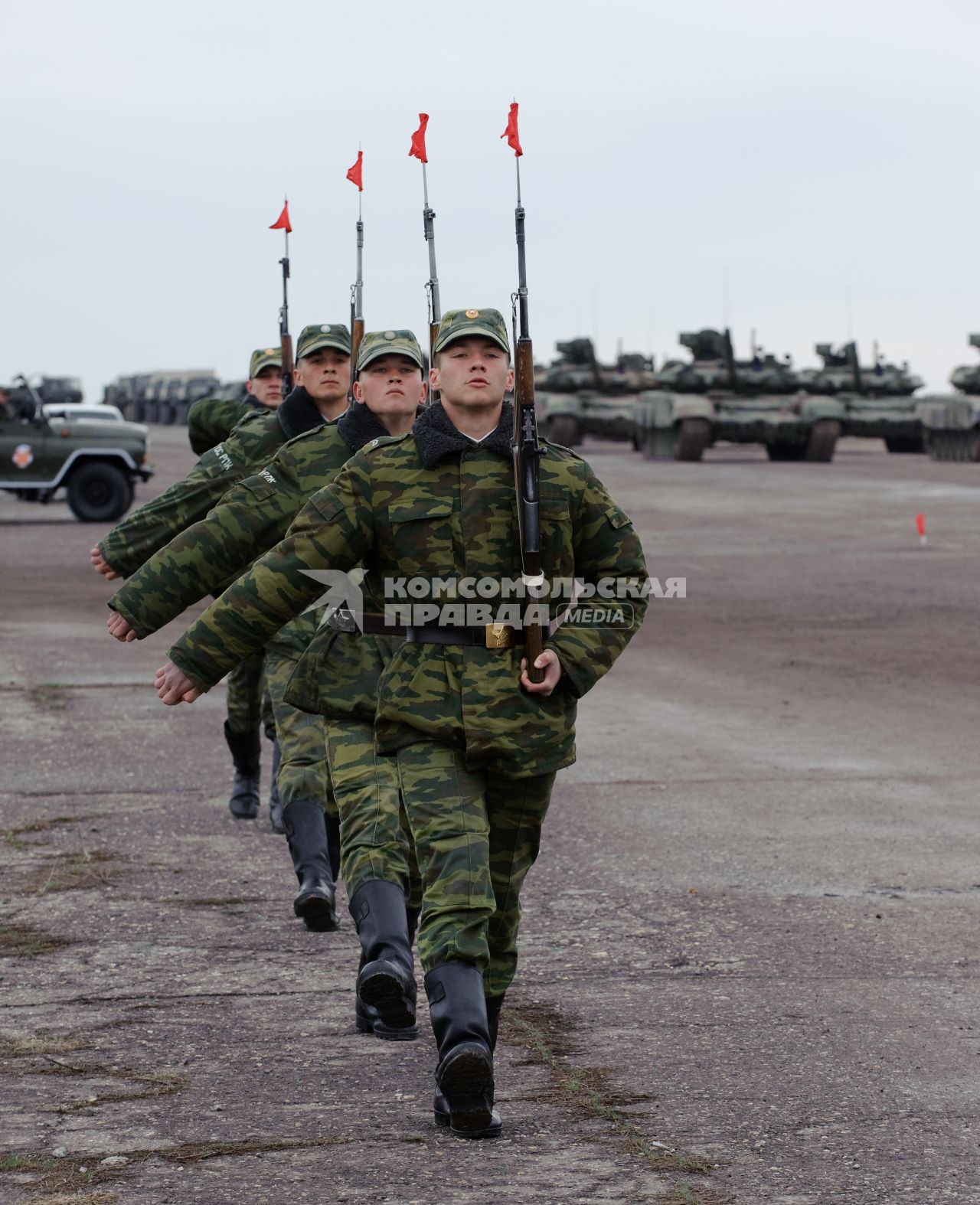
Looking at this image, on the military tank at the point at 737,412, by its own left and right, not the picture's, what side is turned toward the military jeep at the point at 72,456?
front

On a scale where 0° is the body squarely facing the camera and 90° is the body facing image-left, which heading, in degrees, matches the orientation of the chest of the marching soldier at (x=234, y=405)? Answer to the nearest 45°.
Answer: approximately 0°

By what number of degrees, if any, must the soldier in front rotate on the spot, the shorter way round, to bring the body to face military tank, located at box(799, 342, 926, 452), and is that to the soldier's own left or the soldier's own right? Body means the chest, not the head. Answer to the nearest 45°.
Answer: approximately 180°

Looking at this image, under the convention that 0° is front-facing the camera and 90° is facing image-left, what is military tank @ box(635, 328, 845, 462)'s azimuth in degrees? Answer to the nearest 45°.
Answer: approximately 315°

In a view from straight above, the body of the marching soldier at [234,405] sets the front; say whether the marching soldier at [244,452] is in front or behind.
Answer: in front

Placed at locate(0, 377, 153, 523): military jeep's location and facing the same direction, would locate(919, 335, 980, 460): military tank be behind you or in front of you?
in front

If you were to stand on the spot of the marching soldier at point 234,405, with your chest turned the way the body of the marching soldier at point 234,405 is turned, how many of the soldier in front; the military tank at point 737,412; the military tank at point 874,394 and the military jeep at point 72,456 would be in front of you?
1

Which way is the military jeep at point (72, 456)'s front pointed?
to the viewer's right
